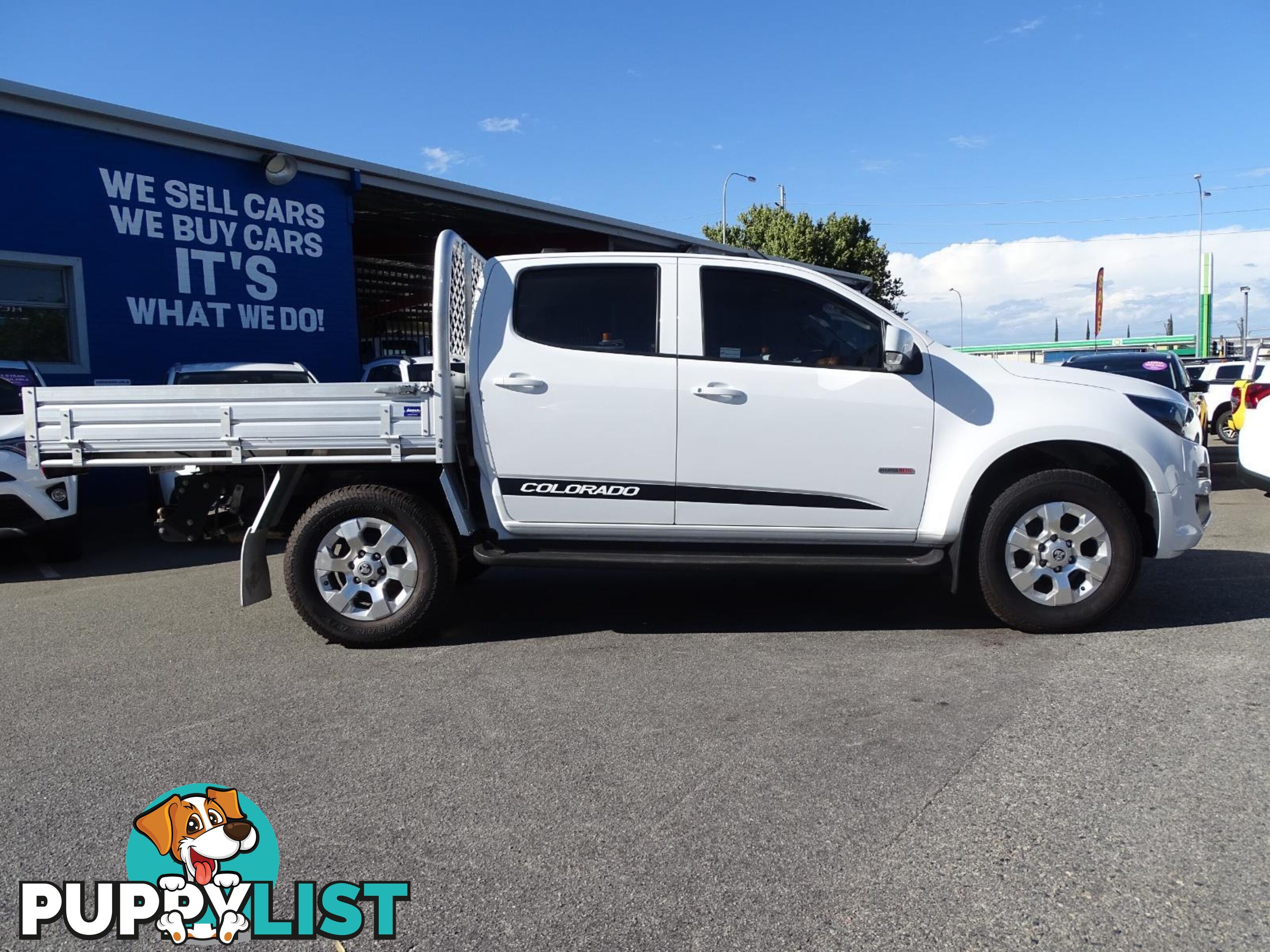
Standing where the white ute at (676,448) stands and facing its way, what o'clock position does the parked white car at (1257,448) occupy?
The parked white car is roughly at 11 o'clock from the white ute.

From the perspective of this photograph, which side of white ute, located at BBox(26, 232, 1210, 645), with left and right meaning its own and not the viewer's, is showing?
right

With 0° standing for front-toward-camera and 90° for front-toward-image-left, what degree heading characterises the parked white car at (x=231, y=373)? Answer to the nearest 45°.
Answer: approximately 0°

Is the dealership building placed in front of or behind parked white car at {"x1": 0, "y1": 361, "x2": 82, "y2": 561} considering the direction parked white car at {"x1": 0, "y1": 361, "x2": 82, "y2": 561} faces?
behind

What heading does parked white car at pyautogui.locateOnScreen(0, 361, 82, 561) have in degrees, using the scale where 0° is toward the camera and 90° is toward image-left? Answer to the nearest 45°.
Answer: approximately 0°

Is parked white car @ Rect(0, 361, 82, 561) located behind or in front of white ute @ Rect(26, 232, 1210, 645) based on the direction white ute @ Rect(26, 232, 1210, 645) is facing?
behind

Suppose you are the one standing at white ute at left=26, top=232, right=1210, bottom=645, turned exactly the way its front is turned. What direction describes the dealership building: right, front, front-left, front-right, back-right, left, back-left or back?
back-left

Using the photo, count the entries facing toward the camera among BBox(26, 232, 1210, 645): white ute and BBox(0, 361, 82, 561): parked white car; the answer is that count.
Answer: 1

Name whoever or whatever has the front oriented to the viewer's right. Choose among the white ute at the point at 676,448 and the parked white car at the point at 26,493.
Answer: the white ute
